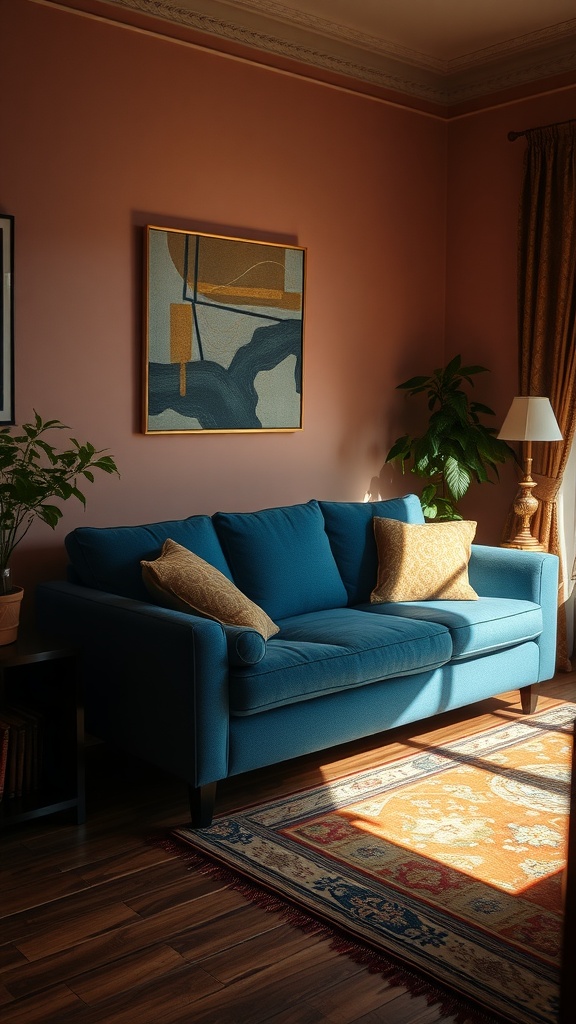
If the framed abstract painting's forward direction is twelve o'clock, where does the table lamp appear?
The table lamp is roughly at 10 o'clock from the framed abstract painting.

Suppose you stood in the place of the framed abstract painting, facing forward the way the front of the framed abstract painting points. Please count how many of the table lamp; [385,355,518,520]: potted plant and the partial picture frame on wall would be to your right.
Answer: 1

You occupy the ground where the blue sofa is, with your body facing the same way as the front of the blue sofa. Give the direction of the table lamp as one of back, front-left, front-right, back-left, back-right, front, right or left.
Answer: left

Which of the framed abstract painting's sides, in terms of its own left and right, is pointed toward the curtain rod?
left

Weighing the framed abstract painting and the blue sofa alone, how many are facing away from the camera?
0

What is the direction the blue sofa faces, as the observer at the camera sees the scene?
facing the viewer and to the right of the viewer

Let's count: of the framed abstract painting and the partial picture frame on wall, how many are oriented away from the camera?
0

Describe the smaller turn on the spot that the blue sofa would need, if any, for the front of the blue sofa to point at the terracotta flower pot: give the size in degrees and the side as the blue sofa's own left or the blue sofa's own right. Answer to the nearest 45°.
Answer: approximately 90° to the blue sofa's own right

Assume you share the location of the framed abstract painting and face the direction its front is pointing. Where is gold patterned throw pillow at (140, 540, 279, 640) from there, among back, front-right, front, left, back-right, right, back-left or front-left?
front-right
